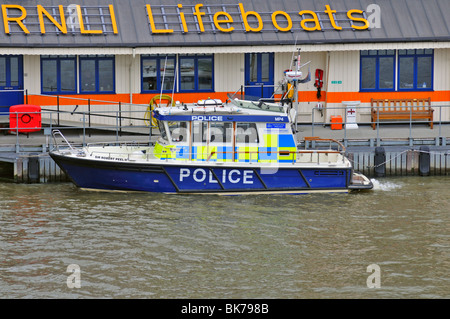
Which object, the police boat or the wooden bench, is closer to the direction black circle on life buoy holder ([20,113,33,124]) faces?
the police boat

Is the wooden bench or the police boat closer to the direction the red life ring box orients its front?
the police boat

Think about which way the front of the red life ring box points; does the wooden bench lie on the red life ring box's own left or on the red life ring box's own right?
on the red life ring box's own left

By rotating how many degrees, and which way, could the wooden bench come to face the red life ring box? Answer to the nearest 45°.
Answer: approximately 45° to its right

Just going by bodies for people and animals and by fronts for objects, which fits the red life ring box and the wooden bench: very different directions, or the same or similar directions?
same or similar directions

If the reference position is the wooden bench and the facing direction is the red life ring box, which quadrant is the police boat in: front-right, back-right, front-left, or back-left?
front-left

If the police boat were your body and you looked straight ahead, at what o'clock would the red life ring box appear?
The red life ring box is roughly at 1 o'clock from the police boat.

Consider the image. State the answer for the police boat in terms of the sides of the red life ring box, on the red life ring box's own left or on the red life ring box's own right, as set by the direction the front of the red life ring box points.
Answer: on the red life ring box's own left

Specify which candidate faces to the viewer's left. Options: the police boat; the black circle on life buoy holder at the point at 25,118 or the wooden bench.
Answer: the police boat

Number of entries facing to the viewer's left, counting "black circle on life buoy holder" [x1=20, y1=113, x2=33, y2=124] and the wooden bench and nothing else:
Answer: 0

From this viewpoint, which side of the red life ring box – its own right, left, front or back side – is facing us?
front

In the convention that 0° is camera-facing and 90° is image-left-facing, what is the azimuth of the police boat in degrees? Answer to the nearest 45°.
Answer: approximately 90°

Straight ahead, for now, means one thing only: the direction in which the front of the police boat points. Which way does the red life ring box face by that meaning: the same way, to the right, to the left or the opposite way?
to the left

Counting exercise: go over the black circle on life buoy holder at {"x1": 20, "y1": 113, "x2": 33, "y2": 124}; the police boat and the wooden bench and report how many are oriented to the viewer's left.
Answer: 1

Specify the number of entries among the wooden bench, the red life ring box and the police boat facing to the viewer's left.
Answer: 1

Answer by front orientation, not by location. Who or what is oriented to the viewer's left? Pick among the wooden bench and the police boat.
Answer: the police boat

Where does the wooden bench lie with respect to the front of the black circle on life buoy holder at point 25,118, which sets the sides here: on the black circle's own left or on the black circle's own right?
on the black circle's own left

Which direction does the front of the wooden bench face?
toward the camera

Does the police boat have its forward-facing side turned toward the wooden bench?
no
